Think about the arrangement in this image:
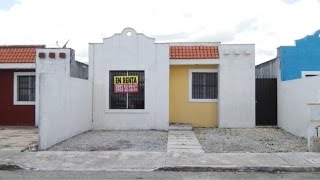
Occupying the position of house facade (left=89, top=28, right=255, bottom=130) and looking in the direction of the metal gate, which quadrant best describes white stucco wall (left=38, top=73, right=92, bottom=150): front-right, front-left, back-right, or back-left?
back-right

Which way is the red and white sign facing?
toward the camera

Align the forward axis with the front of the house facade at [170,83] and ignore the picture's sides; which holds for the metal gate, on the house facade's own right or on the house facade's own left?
on the house facade's own left

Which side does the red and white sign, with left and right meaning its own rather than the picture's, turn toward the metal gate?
left

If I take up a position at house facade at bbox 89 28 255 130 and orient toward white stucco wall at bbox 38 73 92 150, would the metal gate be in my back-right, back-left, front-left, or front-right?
back-left

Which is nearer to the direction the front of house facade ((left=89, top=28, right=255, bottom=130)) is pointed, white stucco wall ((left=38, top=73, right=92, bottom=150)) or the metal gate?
the white stucco wall

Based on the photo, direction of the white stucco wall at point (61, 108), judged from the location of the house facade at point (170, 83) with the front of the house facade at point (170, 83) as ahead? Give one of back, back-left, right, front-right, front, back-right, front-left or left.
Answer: front-right
